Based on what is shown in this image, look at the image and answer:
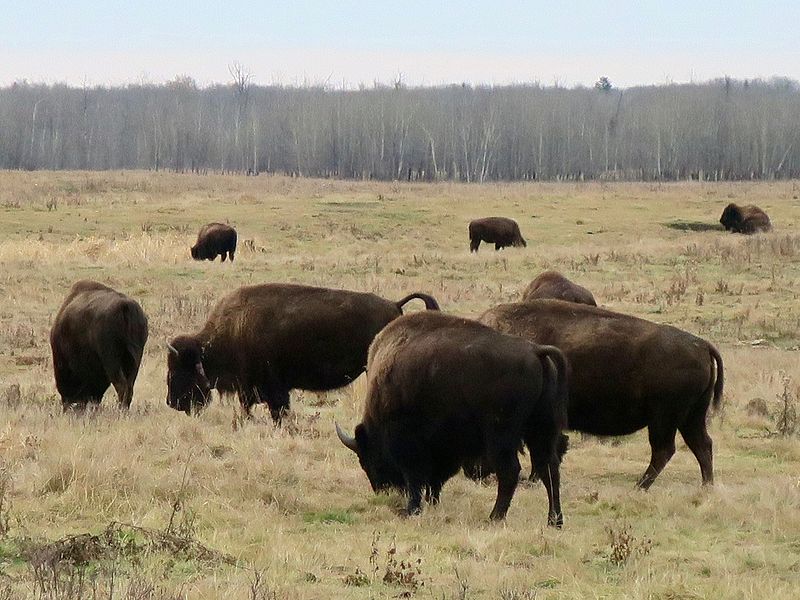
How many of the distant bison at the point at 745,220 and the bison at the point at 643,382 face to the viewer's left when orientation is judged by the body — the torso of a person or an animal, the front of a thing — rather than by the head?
2

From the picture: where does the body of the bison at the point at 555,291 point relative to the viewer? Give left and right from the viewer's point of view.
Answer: facing to the left of the viewer

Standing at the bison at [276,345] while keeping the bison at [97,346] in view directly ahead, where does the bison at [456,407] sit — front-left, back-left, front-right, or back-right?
back-left

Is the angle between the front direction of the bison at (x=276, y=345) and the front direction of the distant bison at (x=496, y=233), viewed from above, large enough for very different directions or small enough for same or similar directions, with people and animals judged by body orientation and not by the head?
very different directions

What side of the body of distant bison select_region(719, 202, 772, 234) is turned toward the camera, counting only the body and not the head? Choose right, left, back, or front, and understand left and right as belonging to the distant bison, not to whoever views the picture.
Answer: left

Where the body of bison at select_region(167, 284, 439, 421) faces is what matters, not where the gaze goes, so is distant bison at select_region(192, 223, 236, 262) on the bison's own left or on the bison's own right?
on the bison's own right

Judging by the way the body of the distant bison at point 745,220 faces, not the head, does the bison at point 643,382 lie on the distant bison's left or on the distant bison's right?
on the distant bison's left

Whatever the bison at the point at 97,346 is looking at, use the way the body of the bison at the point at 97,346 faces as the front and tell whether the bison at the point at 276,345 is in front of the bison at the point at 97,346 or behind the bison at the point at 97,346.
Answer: behind

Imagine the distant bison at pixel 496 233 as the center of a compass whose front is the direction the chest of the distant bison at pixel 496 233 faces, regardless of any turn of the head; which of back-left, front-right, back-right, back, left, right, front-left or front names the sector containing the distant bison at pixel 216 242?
back-right

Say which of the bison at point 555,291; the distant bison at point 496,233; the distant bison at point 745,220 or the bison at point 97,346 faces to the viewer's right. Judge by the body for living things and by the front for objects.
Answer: the distant bison at point 496,233

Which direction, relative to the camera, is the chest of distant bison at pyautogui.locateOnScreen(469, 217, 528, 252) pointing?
to the viewer's right

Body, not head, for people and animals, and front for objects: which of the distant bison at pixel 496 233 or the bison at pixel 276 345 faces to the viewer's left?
the bison

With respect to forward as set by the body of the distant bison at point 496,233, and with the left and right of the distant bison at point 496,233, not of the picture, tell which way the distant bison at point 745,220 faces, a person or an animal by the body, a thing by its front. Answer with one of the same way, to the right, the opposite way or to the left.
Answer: the opposite way

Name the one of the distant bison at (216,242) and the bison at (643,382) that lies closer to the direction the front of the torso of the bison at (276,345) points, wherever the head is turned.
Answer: the distant bison
